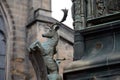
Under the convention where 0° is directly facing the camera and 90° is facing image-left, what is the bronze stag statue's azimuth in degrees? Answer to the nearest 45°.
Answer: approximately 90°
